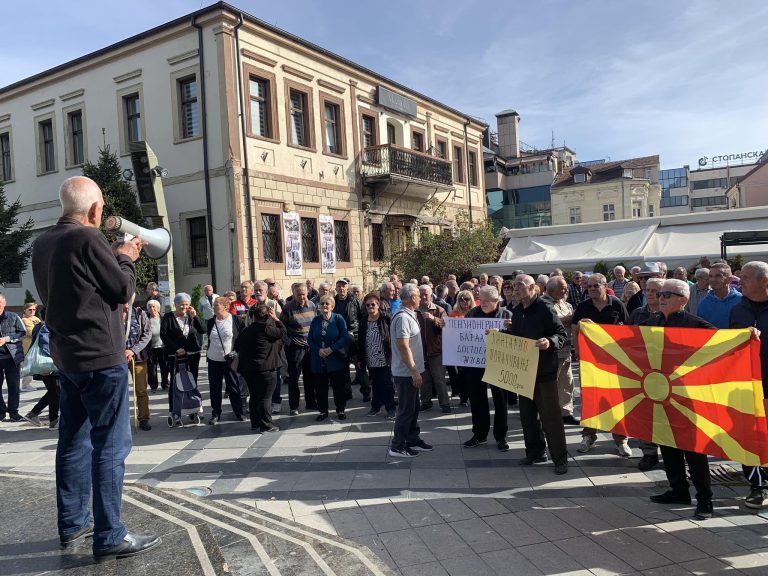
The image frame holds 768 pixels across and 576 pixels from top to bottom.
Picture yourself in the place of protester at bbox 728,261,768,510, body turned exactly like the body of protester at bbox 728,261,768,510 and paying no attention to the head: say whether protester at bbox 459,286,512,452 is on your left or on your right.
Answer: on your right

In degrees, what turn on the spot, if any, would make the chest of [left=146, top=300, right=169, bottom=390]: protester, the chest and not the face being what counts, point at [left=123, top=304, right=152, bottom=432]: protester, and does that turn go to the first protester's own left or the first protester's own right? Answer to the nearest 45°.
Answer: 0° — they already face them

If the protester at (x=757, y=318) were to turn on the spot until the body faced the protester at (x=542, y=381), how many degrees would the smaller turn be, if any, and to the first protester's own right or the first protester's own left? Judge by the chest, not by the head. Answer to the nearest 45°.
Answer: approximately 45° to the first protester's own right

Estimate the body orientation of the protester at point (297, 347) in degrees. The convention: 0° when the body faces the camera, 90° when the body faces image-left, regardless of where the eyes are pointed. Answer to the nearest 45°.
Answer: approximately 0°

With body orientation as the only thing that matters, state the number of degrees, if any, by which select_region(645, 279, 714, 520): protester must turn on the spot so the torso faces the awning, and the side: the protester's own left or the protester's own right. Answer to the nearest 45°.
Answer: approximately 135° to the protester's own right

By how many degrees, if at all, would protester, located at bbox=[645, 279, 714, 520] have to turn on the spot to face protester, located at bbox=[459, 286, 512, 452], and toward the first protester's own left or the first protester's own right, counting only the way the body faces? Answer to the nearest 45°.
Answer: approximately 90° to the first protester's own right

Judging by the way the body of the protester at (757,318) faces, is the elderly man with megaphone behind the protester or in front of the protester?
in front

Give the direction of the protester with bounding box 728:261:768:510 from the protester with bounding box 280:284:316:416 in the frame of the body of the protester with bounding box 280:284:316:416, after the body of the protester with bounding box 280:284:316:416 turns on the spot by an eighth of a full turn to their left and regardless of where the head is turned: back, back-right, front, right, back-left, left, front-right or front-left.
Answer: front

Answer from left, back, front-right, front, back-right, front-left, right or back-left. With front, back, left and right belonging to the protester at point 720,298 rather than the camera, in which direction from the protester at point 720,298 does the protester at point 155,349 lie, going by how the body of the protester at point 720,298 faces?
front-right

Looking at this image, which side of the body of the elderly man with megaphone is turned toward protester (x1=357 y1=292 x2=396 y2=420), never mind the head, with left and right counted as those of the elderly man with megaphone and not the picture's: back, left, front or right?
front

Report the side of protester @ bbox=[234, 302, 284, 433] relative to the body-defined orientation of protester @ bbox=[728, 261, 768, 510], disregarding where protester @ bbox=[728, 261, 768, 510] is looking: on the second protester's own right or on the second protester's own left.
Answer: on the second protester's own right

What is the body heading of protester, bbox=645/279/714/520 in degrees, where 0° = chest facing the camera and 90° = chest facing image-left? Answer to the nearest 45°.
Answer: approximately 45°
